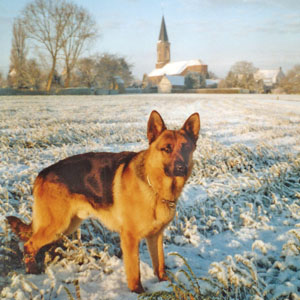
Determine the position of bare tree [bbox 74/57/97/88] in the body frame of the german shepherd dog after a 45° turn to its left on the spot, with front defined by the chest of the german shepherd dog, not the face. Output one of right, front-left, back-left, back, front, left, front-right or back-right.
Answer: left

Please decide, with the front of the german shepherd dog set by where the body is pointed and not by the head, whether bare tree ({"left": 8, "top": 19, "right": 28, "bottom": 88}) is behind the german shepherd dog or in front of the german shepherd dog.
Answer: behind

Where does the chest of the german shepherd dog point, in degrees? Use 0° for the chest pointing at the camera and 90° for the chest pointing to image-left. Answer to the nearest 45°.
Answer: approximately 315°
